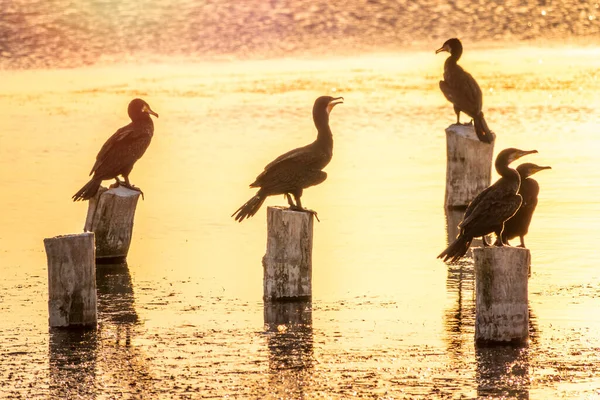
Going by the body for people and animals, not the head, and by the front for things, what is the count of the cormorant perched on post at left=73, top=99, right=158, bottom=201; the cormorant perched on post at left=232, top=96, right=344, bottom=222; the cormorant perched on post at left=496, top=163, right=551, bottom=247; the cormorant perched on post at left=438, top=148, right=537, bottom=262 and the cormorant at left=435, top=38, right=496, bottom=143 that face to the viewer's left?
1

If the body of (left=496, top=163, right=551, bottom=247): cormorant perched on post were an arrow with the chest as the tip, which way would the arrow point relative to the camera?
to the viewer's right

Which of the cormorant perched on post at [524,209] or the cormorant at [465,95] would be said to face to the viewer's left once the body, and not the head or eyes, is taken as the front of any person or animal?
the cormorant

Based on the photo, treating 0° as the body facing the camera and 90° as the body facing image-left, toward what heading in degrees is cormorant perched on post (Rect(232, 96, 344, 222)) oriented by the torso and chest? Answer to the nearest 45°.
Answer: approximately 270°

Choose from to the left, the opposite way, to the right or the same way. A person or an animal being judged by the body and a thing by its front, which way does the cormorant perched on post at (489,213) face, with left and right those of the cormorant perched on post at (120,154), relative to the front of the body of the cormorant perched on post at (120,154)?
the same way

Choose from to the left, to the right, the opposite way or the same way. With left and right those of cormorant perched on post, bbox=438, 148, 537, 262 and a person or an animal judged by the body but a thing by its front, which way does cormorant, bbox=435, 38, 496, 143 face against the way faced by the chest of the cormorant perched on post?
the opposite way

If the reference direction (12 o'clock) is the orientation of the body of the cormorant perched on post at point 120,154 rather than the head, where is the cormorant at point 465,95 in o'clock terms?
The cormorant is roughly at 11 o'clock from the cormorant perched on post.

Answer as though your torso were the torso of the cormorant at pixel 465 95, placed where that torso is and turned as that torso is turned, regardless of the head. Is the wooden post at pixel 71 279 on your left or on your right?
on your left

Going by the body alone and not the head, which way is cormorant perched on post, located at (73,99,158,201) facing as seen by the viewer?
to the viewer's right

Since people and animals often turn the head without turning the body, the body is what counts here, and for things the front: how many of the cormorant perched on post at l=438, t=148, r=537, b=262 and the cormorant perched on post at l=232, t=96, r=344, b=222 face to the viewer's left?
0

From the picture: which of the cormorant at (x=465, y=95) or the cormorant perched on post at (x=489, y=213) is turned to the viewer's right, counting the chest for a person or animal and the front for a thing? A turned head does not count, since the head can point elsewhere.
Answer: the cormorant perched on post

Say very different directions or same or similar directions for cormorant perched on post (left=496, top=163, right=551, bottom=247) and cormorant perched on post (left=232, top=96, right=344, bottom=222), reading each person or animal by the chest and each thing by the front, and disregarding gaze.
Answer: same or similar directions

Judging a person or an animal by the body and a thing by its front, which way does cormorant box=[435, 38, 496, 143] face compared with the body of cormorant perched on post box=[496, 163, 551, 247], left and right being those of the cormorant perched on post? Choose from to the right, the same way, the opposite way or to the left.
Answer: the opposite way

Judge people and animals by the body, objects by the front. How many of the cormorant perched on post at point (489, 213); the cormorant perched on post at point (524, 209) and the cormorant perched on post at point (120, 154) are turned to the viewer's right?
3

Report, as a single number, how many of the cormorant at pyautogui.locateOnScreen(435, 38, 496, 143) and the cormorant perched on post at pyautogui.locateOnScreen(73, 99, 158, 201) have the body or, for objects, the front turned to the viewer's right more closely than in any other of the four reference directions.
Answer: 1

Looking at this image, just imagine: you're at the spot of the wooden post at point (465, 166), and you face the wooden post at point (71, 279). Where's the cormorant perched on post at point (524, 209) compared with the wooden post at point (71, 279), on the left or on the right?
left

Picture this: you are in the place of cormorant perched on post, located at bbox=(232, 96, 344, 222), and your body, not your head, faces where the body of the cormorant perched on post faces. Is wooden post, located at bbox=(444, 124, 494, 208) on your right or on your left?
on your left

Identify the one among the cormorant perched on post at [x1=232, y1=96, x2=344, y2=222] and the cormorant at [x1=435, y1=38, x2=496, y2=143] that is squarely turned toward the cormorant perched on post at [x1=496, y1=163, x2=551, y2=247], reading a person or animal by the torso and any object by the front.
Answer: the cormorant perched on post at [x1=232, y1=96, x2=344, y2=222]

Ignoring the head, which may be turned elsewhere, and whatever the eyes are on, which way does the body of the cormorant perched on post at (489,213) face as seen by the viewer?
to the viewer's right

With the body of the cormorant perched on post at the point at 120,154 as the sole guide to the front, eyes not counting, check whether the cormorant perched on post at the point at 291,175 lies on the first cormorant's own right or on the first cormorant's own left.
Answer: on the first cormorant's own right

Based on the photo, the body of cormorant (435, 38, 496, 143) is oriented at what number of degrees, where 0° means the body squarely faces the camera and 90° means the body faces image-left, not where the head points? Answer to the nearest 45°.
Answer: approximately 90°
